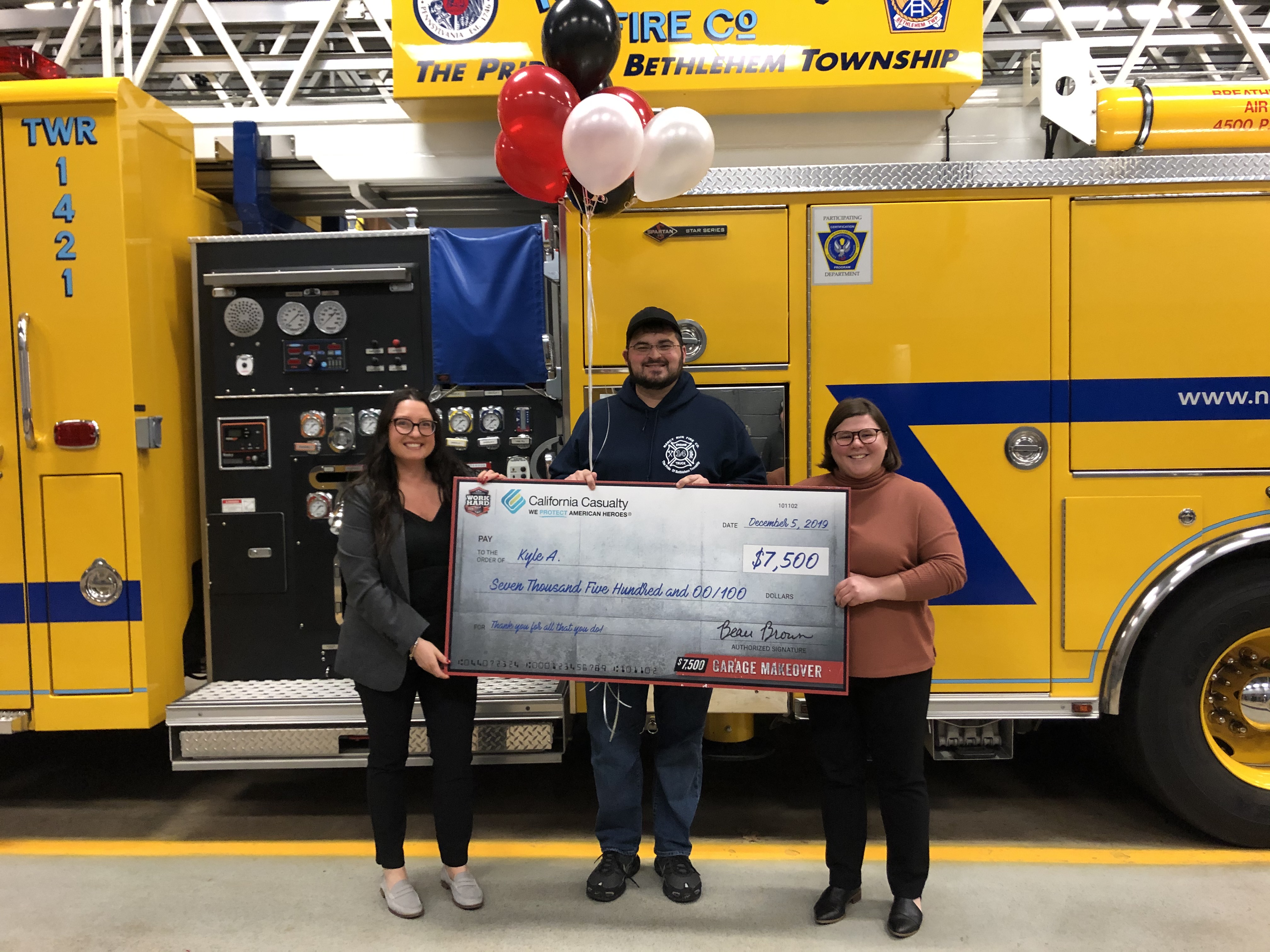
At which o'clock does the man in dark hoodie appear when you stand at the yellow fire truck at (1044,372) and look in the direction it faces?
The man in dark hoodie is roughly at 11 o'clock from the yellow fire truck.

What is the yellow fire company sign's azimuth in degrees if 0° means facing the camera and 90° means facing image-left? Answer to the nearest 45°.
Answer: approximately 0°

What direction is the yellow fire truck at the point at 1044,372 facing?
to the viewer's left

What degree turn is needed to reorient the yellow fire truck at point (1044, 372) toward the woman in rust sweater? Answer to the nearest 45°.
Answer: approximately 45° to its left
